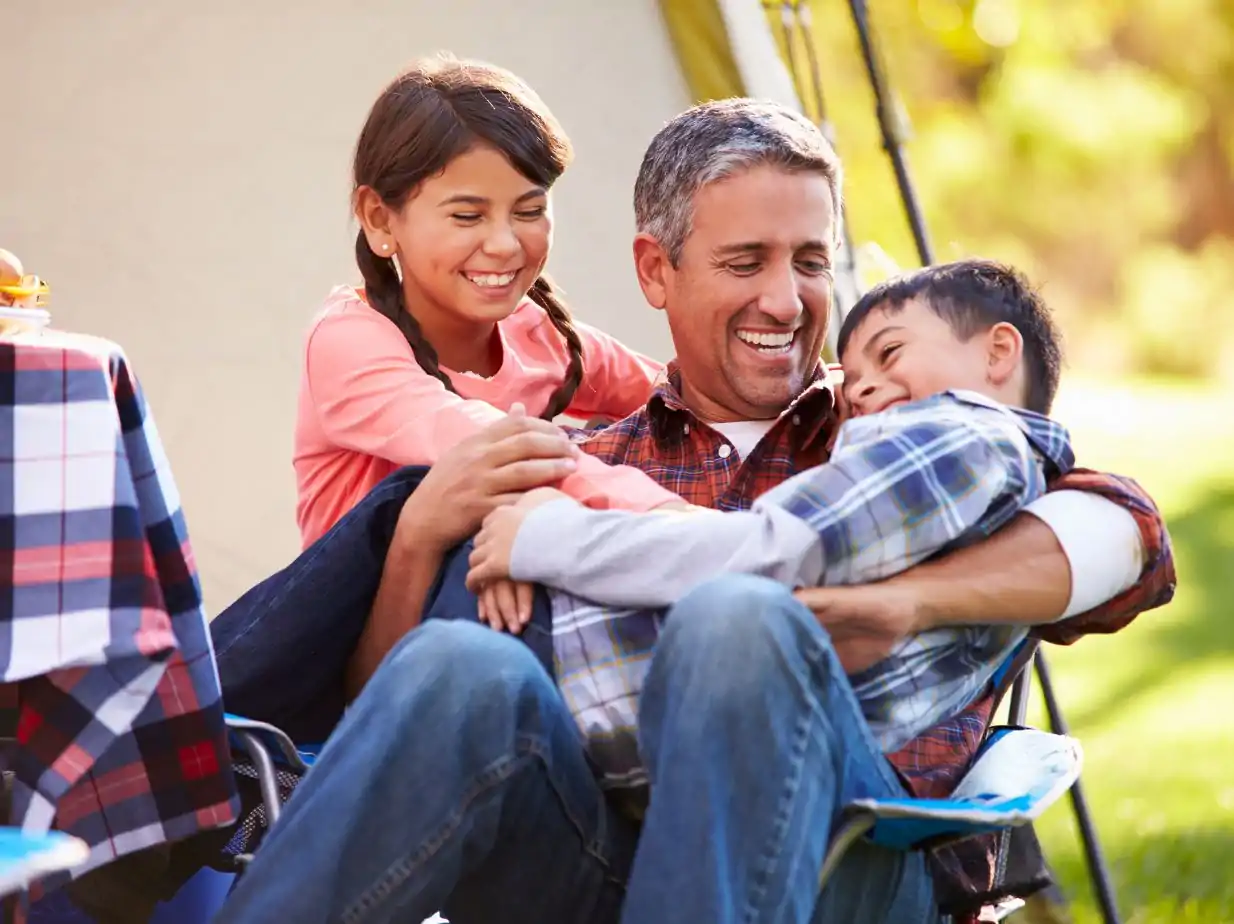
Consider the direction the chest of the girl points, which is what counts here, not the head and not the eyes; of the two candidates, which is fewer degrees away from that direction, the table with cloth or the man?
the man

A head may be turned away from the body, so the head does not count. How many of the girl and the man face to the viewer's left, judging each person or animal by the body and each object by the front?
0

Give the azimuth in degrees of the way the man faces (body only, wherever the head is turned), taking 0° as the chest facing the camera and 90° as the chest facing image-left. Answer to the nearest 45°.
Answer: approximately 0°

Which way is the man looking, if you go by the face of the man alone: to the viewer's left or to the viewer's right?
to the viewer's right

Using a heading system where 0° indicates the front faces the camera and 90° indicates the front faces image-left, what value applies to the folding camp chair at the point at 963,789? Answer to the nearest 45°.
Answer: approximately 45°

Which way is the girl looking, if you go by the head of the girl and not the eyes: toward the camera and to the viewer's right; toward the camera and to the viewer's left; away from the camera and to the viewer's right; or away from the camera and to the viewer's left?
toward the camera and to the viewer's right

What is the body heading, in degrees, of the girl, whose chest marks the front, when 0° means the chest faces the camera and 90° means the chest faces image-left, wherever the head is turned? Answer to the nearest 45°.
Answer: approximately 315°

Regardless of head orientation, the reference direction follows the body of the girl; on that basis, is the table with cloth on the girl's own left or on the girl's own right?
on the girl's own right

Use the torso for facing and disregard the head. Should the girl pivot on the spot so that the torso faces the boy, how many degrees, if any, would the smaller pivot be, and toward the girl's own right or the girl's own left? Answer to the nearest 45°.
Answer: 0° — they already face them
